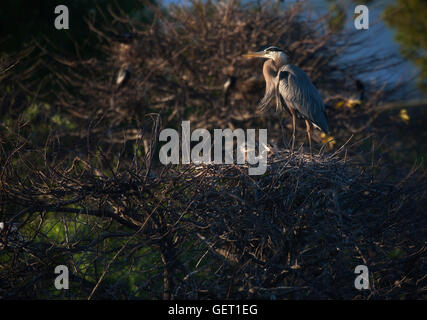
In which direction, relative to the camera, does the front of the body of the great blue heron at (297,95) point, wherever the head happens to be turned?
to the viewer's left

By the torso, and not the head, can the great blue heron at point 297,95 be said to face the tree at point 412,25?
no
